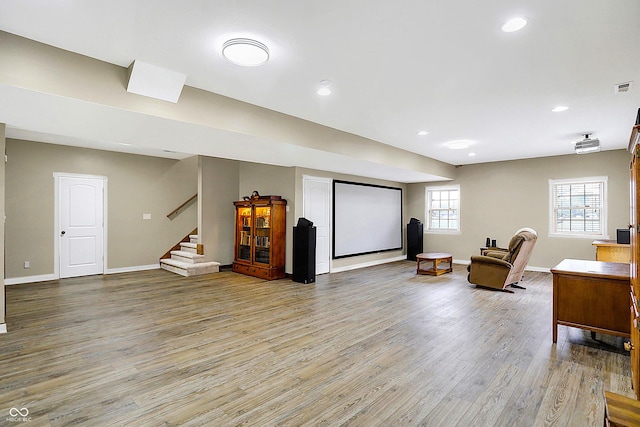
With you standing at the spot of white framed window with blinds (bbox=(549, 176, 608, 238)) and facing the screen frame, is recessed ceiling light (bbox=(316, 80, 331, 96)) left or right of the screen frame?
left

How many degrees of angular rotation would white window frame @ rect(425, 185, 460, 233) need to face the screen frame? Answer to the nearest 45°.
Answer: approximately 45° to its right
